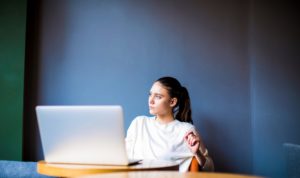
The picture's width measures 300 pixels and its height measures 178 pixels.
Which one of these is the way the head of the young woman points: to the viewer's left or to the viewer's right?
to the viewer's left

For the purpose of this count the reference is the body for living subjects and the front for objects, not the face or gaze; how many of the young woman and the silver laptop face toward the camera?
1

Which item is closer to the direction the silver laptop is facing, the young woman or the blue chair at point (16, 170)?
the young woman

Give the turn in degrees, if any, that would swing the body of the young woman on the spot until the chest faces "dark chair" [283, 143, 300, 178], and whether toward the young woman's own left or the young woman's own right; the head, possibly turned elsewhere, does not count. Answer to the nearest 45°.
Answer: approximately 90° to the young woman's own left

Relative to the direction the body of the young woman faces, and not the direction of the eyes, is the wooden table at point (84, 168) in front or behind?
in front

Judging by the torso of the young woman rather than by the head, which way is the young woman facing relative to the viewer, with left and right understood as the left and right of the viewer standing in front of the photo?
facing the viewer

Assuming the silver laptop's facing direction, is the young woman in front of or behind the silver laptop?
in front

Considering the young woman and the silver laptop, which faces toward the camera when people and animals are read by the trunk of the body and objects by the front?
the young woman

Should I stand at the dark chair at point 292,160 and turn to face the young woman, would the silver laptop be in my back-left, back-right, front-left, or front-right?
front-left

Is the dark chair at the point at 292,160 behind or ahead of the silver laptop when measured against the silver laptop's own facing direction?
ahead

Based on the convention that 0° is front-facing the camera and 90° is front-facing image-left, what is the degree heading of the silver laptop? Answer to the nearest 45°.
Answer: approximately 225°
